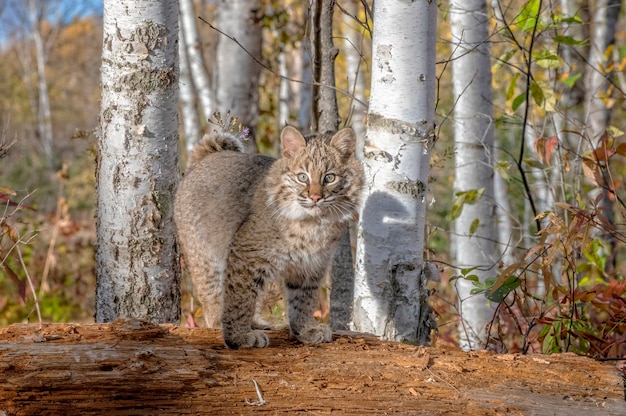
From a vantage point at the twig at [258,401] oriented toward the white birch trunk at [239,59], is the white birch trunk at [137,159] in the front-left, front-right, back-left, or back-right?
front-left

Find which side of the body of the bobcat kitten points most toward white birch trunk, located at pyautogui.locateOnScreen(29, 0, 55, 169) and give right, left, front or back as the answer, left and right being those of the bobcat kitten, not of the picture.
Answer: back

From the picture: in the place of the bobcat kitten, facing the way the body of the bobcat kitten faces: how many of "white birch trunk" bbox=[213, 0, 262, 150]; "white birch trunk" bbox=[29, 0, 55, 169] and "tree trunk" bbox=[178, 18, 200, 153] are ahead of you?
0

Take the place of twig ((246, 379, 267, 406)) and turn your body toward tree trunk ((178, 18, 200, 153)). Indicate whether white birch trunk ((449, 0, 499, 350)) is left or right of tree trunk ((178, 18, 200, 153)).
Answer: right

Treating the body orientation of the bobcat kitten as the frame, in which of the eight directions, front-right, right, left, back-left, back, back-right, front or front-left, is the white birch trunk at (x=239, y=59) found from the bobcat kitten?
back-left

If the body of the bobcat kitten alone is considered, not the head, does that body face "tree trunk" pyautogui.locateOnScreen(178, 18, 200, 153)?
no

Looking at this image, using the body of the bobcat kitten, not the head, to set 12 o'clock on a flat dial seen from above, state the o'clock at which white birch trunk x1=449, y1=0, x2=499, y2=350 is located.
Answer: The white birch trunk is roughly at 9 o'clock from the bobcat kitten.

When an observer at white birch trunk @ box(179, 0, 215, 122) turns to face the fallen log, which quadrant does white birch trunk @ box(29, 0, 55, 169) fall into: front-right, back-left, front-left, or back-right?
back-right

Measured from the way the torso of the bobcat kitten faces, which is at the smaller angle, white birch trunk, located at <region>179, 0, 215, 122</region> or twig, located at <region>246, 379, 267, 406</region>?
the twig
